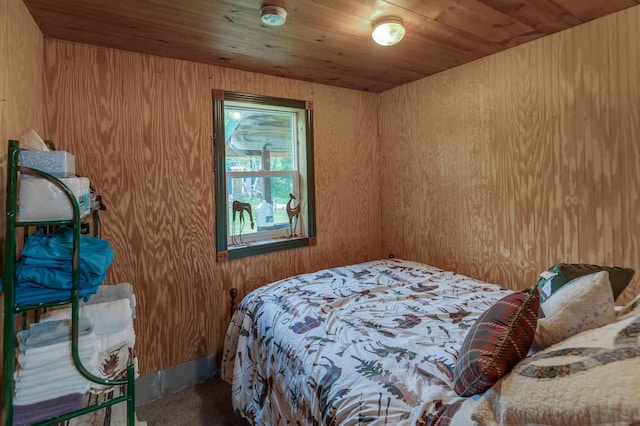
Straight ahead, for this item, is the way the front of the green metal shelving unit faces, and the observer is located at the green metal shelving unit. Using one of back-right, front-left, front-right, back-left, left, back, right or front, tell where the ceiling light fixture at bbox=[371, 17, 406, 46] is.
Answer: front

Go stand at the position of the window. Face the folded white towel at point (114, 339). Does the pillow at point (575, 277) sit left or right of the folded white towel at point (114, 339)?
left

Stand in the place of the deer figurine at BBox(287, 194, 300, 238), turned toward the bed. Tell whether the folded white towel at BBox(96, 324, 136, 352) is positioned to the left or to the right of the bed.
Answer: right

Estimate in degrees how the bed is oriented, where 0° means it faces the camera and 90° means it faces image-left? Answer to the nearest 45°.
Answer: approximately 135°

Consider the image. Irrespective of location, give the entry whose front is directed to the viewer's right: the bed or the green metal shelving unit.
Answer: the green metal shelving unit

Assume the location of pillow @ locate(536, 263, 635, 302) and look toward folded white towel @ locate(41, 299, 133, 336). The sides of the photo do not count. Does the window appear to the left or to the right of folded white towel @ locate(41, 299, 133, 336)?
right

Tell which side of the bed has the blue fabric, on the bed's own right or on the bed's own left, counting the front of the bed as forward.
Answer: on the bed's own left

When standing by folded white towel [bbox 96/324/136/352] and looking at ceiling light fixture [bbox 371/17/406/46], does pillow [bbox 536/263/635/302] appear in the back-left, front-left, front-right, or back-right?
front-right

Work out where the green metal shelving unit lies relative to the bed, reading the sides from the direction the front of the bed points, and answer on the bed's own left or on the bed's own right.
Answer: on the bed's own left

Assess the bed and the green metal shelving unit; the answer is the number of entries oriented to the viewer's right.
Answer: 1

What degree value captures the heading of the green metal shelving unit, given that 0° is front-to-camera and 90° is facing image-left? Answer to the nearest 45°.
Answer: approximately 270°

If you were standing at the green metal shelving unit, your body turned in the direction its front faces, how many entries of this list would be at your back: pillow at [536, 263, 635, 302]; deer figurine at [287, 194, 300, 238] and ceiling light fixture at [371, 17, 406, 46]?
0

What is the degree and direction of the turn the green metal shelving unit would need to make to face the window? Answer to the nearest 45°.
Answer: approximately 45° to its left
